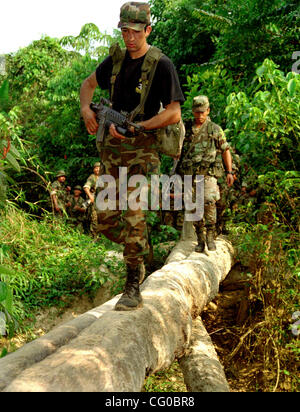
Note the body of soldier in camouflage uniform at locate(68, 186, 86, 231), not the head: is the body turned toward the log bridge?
yes

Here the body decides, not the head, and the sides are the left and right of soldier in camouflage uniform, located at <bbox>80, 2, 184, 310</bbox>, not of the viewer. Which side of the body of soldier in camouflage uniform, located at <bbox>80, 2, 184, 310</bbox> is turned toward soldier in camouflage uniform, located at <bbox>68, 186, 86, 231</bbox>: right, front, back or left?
back

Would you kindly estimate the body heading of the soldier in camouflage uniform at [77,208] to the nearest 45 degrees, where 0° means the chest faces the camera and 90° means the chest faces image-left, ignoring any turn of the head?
approximately 0°

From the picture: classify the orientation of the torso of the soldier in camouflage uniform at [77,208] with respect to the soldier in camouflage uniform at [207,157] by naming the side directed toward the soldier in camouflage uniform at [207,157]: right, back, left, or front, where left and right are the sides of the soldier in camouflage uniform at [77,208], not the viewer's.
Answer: front

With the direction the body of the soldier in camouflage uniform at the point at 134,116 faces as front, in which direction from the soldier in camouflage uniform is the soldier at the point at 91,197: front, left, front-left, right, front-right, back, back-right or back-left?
back

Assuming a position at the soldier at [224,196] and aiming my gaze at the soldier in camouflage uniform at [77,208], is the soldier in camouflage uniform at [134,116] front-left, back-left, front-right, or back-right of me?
back-left

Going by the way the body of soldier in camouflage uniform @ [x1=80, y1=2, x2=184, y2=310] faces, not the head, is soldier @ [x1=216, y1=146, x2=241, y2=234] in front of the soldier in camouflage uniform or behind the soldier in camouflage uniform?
behind

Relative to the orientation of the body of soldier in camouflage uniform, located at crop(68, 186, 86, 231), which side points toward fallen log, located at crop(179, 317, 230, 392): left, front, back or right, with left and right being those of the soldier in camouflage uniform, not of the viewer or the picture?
front
